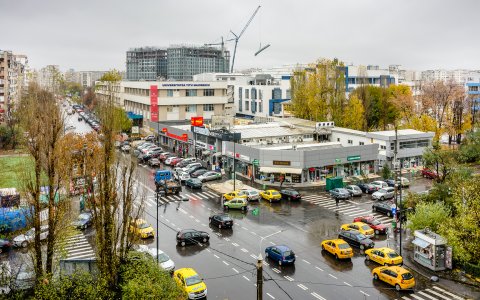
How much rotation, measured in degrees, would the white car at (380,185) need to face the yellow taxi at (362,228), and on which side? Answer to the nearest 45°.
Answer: approximately 90° to its left

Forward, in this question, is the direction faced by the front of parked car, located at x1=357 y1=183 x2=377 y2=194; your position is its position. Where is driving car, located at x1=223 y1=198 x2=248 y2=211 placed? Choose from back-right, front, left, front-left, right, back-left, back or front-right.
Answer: left

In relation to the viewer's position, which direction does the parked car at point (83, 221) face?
facing the viewer and to the left of the viewer

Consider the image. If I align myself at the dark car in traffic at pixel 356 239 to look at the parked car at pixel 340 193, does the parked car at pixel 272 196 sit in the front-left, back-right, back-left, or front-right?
front-left

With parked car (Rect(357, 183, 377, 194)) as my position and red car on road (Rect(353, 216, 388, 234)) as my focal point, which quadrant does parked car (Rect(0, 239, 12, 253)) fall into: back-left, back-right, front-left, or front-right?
front-right

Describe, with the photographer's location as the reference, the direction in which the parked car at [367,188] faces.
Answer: facing away from the viewer and to the left of the viewer

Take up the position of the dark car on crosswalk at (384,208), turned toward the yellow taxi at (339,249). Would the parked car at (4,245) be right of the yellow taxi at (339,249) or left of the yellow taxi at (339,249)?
right
